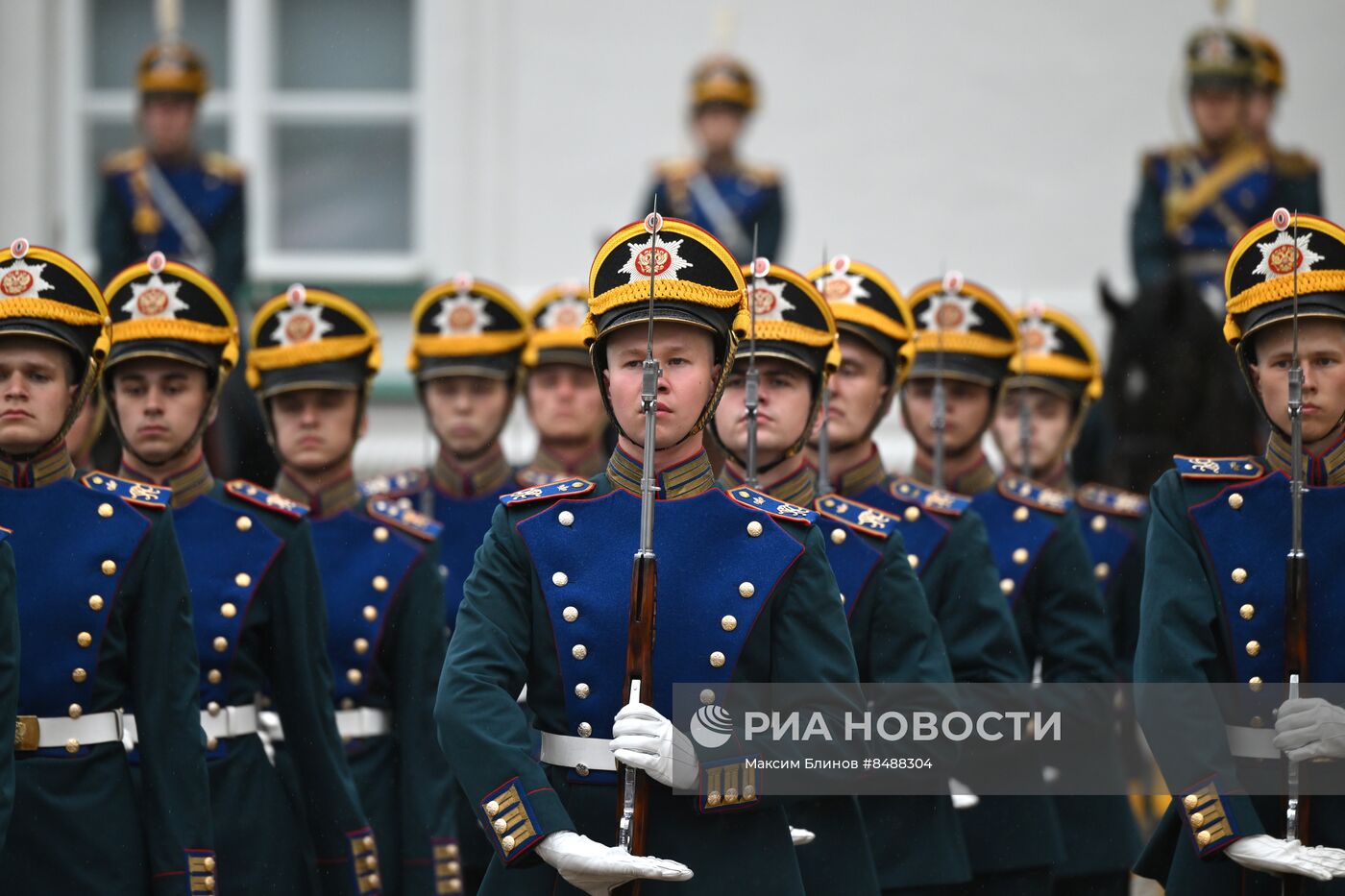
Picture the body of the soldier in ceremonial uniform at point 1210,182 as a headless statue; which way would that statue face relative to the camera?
toward the camera

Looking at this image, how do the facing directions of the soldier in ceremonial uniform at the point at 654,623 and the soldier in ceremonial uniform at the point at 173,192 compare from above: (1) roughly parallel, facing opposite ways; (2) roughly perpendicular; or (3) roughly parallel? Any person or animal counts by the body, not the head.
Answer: roughly parallel

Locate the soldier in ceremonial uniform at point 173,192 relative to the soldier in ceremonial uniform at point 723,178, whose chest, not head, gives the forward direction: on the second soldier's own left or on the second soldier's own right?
on the second soldier's own right

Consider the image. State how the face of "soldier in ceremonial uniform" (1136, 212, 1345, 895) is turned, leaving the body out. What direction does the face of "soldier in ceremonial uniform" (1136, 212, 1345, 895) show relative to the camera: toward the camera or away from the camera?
toward the camera

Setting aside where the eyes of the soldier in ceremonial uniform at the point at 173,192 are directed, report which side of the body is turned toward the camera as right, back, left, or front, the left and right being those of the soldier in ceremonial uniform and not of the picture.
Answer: front

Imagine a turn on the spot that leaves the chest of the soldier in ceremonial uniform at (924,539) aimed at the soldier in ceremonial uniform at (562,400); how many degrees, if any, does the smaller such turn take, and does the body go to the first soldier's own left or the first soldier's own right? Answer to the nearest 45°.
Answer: approximately 90° to the first soldier's own right

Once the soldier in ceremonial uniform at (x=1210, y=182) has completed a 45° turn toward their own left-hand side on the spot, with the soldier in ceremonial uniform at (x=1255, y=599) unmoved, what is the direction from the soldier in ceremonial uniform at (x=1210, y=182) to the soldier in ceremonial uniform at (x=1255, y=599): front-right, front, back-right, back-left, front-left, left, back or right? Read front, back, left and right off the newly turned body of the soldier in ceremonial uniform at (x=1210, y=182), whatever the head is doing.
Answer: front-right

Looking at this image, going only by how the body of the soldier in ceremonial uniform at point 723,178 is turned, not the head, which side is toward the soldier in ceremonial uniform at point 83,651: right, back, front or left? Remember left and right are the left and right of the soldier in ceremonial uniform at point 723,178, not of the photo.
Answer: front

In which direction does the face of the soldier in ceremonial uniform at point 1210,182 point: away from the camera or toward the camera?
toward the camera

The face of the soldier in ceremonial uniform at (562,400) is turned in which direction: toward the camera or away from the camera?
toward the camera

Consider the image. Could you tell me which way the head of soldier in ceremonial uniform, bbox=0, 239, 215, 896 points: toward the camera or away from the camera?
toward the camera

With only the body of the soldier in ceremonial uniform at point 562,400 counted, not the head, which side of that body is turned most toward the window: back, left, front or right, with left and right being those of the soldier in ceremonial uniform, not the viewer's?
back

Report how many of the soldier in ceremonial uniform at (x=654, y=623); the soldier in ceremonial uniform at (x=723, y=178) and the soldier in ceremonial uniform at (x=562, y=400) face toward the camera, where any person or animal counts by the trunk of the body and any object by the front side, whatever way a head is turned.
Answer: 3
